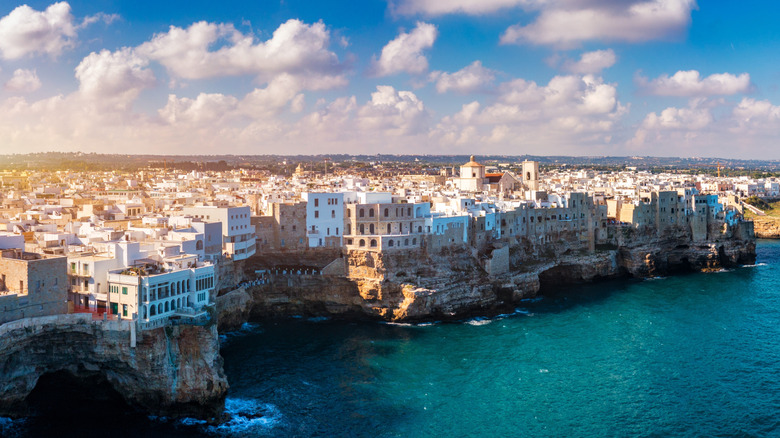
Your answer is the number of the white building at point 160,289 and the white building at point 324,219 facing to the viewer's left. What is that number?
0

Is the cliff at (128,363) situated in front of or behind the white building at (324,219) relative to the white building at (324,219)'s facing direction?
in front

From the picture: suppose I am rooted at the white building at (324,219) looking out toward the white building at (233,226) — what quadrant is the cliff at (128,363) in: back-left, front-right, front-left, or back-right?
front-left

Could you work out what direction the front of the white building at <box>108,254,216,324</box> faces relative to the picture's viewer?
facing the viewer and to the right of the viewer

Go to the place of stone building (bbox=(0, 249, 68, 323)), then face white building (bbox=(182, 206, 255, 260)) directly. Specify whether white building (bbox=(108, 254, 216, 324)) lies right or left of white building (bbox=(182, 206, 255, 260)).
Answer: right

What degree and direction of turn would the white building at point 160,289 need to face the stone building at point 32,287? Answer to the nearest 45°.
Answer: approximately 135° to its right

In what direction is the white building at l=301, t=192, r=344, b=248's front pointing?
toward the camera

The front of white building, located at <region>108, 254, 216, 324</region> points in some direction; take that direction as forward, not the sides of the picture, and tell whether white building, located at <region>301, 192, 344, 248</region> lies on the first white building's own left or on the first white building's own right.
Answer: on the first white building's own left

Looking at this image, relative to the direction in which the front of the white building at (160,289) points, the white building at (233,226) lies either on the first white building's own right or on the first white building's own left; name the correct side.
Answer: on the first white building's own left
